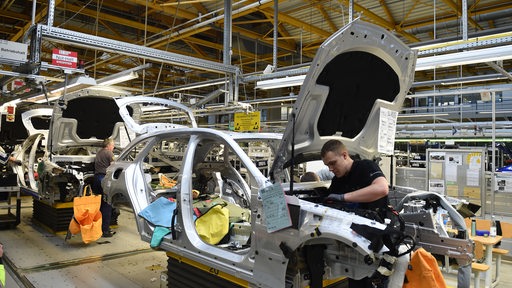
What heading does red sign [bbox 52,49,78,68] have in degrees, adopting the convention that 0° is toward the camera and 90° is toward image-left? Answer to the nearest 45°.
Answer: approximately 0°

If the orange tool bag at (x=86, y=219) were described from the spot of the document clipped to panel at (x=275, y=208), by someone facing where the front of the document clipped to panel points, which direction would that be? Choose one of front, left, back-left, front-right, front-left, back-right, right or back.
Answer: back-right

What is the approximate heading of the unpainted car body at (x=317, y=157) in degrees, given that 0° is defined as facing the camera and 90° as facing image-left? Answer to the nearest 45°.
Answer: approximately 315°

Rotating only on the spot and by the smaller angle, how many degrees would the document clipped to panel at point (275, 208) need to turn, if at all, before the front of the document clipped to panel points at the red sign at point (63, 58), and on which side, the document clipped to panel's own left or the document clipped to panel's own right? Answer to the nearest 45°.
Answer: approximately 135° to the document clipped to panel's own right

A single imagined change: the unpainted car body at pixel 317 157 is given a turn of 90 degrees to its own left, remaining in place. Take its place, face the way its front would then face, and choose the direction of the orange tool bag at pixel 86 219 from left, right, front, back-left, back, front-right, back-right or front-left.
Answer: left

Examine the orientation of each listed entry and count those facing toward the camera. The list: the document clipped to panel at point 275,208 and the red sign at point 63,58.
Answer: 2

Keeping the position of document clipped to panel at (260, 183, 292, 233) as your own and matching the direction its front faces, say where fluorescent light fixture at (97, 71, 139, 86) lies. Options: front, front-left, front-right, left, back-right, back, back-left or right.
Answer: back-right

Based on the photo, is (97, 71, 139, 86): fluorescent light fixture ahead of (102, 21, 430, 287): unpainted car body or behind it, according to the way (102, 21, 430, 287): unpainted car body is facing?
behind
